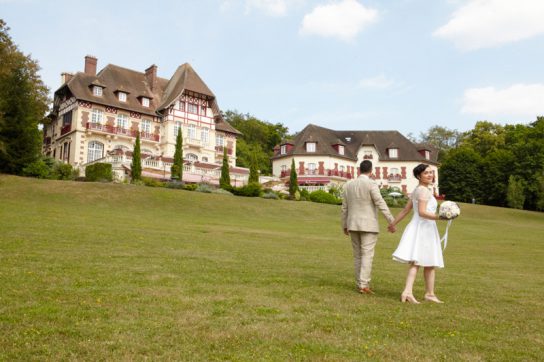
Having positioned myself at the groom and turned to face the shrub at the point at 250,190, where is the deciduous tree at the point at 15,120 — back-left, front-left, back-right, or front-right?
front-left

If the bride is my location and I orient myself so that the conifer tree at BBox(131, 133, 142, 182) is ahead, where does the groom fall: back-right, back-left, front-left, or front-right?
front-left

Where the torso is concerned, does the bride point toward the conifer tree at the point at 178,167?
no

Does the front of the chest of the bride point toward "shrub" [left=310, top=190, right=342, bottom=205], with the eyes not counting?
no

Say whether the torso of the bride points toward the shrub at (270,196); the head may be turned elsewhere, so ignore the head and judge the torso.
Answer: no

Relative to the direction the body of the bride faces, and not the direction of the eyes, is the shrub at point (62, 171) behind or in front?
behind
